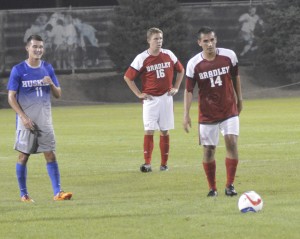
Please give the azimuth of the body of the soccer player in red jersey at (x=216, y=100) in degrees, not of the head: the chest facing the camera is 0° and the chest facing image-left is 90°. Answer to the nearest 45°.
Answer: approximately 0°

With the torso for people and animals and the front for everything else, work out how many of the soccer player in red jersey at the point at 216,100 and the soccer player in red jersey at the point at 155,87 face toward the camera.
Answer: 2

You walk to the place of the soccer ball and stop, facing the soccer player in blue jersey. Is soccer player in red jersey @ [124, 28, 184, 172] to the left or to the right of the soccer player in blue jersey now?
right

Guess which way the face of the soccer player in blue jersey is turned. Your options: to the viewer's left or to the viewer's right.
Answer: to the viewer's right

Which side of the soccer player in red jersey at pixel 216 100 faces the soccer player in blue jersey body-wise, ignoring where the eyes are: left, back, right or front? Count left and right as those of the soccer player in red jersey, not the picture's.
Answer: right

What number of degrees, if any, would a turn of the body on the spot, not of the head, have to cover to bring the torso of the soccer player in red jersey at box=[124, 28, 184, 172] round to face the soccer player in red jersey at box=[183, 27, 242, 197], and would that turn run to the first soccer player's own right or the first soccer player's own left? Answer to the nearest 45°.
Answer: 0° — they already face them

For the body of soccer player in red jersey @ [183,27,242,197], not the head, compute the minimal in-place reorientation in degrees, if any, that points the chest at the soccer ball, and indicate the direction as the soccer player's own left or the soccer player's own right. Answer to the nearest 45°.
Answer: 0° — they already face it

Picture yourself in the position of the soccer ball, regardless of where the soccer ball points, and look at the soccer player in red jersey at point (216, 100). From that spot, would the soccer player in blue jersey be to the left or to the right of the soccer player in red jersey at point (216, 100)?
left
